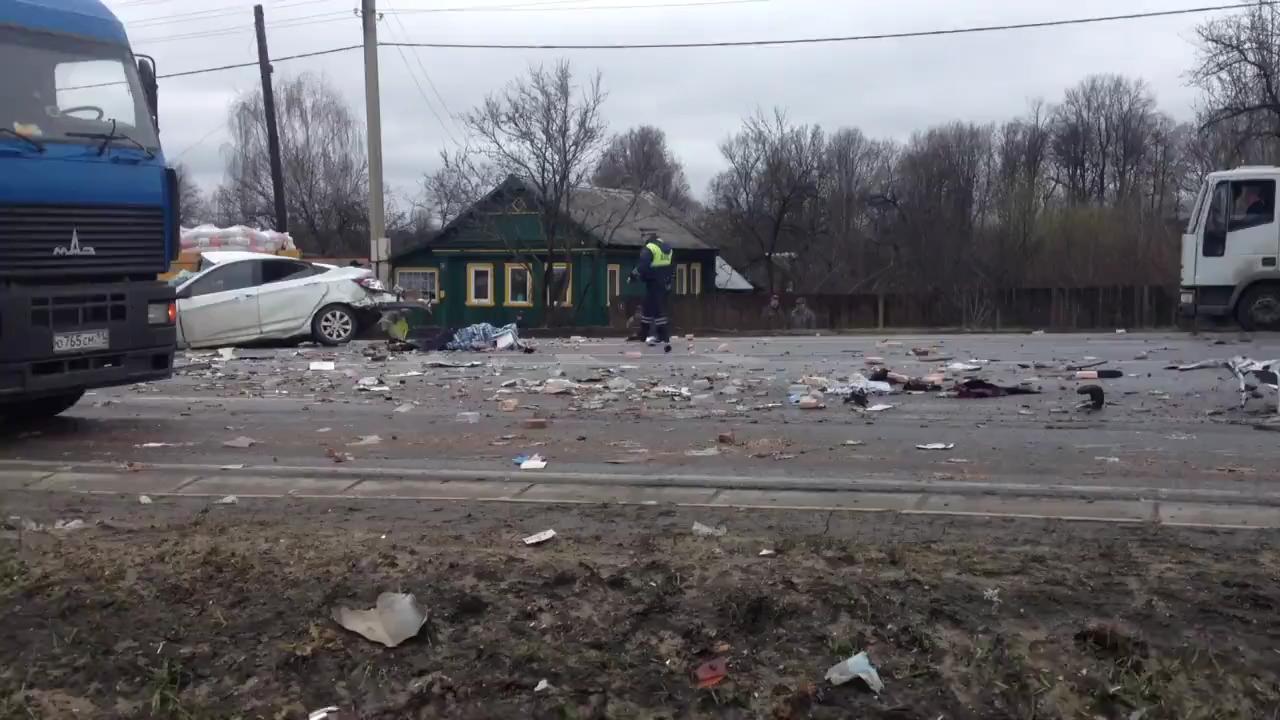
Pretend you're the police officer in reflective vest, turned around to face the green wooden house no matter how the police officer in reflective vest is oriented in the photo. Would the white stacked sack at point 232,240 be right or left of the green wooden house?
left

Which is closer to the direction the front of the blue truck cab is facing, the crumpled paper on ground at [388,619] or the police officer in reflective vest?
the crumpled paper on ground

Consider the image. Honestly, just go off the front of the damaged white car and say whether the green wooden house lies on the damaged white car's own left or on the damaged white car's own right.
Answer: on the damaged white car's own right

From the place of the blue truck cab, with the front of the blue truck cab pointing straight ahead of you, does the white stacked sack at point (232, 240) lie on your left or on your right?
on your left

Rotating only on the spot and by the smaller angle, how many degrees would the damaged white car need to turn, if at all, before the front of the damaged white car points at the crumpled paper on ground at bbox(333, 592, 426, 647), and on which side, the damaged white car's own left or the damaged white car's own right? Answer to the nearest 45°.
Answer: approximately 90° to the damaged white car's own left

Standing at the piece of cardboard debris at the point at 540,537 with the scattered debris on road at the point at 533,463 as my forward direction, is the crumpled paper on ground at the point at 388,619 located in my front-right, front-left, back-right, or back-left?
back-left

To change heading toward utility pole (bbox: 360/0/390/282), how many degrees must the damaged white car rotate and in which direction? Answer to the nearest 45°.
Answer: approximately 90° to its right

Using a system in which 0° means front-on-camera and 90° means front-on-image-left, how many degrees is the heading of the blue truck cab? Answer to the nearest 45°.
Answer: approximately 315°

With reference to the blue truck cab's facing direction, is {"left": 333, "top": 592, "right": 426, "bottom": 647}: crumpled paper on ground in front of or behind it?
in front

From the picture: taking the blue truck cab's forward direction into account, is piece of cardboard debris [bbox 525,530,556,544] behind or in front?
in front

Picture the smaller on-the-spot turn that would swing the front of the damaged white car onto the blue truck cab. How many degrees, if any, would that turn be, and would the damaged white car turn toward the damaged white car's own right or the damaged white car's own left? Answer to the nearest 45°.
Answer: approximately 90° to the damaged white car's own left

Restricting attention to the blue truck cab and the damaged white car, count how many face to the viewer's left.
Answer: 1

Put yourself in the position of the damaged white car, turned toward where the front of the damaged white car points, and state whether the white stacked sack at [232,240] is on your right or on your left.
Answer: on your right

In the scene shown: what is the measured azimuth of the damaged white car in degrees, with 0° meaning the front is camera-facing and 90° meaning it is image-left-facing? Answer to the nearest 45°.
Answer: approximately 90°
